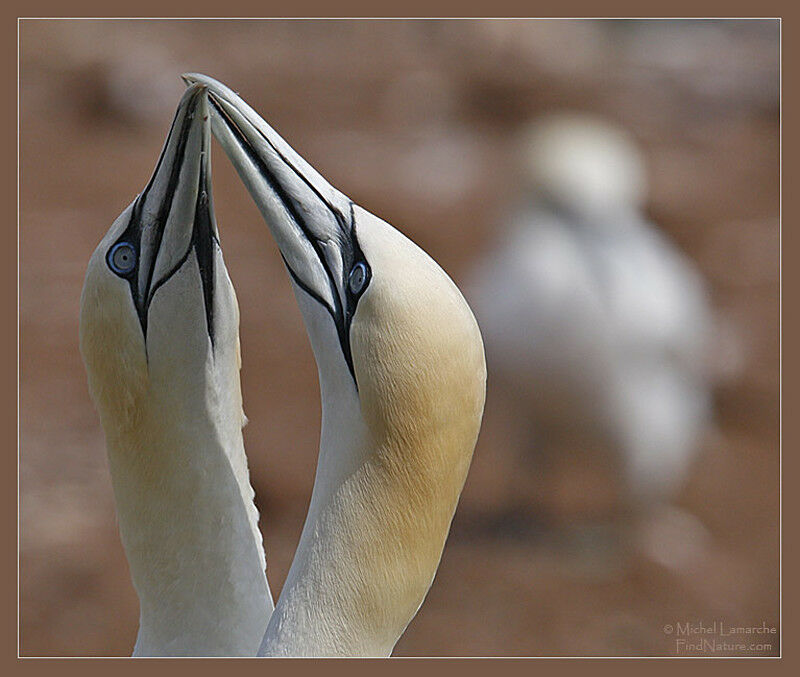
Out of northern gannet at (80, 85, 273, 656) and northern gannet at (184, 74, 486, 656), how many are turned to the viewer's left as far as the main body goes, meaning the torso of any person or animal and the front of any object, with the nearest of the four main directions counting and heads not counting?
1

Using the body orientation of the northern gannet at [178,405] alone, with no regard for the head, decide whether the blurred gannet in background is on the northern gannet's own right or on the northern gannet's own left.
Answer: on the northern gannet's own left

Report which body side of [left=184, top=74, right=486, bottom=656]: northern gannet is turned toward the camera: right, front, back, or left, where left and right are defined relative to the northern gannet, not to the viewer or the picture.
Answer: left

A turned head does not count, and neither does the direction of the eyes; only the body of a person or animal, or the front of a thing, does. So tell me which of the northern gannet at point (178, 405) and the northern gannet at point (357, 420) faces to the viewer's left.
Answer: the northern gannet at point (357, 420)

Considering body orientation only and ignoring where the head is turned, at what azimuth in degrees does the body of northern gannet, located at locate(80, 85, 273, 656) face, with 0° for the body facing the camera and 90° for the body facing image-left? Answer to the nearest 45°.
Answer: approximately 315°
